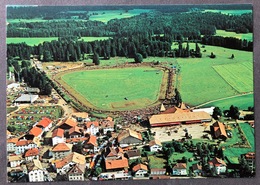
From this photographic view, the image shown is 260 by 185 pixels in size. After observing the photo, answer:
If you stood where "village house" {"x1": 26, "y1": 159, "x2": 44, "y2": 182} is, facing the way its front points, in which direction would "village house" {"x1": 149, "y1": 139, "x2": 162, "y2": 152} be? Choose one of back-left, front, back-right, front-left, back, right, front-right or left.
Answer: left

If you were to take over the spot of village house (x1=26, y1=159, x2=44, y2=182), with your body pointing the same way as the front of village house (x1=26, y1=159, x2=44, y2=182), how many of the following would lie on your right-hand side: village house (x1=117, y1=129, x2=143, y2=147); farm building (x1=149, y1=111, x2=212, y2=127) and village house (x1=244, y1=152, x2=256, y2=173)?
0

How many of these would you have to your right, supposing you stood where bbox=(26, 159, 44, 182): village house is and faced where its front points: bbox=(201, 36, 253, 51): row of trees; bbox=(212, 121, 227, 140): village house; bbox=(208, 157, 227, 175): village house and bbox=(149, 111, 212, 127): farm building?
0

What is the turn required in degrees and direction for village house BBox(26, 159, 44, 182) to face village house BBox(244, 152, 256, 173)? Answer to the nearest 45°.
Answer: approximately 90° to its left

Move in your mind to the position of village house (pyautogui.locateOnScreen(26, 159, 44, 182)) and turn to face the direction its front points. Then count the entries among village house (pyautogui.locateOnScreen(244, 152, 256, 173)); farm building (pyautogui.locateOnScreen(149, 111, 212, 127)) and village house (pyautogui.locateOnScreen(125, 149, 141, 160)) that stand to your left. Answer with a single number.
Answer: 3

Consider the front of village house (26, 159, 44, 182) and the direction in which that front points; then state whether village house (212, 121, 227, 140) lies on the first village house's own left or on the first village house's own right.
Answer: on the first village house's own left

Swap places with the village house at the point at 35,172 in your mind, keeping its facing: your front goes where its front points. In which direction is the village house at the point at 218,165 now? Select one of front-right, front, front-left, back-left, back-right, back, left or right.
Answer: left

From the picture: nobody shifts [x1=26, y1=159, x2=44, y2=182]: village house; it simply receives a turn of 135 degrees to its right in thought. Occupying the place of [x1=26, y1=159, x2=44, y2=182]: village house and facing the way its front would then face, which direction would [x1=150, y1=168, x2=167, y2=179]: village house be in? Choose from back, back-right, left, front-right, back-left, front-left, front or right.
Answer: back-right

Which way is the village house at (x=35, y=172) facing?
toward the camera

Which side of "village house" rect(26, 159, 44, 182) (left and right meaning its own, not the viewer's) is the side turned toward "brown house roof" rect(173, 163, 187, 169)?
left
